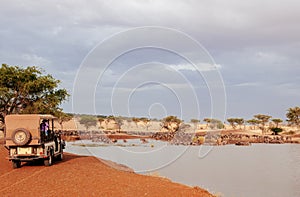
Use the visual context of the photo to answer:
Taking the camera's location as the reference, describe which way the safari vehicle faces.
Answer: facing away from the viewer and to the right of the viewer
